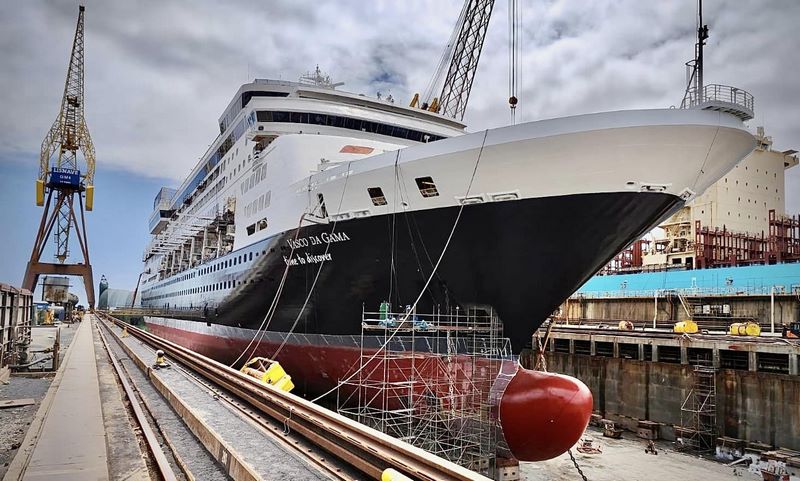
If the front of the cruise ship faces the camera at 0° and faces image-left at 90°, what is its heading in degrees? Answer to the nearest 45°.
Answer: approximately 315°

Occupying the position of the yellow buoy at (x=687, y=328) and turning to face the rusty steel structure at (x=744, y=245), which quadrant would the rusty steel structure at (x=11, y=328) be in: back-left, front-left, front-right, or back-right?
back-left

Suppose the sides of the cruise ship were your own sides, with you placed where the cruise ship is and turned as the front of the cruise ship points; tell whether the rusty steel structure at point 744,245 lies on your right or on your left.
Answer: on your left
